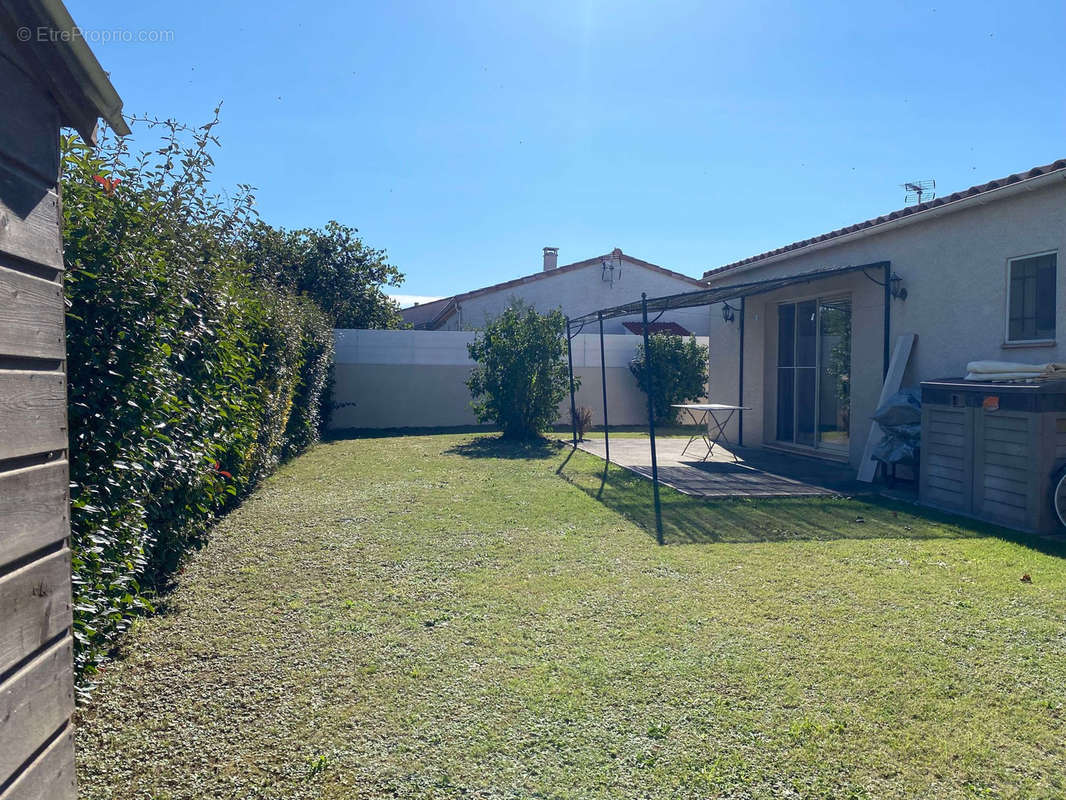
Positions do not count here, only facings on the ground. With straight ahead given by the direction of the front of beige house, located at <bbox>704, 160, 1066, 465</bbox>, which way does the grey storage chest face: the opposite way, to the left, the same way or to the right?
the same way

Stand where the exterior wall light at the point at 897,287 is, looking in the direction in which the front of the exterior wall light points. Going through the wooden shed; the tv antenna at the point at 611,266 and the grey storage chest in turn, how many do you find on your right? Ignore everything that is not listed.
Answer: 1

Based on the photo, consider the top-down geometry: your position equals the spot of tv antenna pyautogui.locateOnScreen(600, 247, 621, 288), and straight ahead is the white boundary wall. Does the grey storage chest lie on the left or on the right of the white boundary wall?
left

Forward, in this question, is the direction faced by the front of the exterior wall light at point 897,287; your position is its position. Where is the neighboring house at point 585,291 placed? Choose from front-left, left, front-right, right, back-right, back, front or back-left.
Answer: right

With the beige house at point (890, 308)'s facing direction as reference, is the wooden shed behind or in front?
in front

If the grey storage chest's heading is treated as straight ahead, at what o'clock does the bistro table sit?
The bistro table is roughly at 3 o'clock from the grey storage chest.

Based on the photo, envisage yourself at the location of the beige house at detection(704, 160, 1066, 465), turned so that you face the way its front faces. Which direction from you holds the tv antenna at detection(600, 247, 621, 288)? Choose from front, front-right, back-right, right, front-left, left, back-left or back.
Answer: right

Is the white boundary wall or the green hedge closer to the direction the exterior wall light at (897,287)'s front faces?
the green hedge

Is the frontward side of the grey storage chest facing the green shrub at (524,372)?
no

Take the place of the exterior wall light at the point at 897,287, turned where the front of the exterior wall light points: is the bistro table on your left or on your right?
on your right

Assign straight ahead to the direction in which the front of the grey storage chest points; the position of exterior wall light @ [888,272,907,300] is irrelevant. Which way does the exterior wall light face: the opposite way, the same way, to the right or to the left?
the same way

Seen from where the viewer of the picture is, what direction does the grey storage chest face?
facing the viewer and to the left of the viewer

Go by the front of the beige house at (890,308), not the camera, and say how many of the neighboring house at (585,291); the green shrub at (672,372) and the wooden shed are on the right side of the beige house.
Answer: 2

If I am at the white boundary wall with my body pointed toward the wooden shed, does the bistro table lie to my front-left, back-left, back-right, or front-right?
front-left

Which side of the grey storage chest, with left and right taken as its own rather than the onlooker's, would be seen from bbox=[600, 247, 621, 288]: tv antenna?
right

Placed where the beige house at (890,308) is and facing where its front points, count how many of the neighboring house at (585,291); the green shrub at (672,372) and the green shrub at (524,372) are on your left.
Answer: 0

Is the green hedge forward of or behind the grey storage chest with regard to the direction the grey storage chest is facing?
forward

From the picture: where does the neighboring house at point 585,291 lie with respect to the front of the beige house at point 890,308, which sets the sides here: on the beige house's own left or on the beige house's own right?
on the beige house's own right
